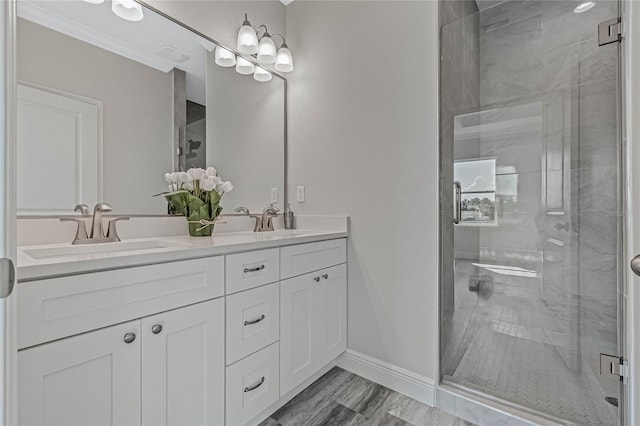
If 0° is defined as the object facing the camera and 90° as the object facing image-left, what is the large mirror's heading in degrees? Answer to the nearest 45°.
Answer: approximately 315°

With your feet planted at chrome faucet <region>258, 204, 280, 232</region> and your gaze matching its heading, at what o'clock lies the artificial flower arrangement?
The artificial flower arrangement is roughly at 3 o'clock from the chrome faucet.

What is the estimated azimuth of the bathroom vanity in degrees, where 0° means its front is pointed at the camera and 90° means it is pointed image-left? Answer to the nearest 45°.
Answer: approximately 315°

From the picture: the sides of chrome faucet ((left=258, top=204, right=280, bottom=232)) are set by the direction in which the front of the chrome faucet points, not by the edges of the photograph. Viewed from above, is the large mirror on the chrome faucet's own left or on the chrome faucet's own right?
on the chrome faucet's own right
